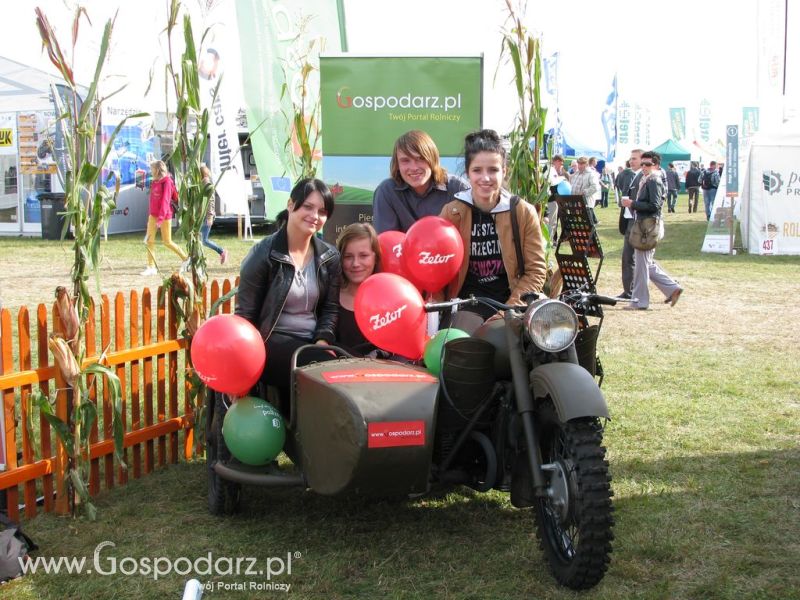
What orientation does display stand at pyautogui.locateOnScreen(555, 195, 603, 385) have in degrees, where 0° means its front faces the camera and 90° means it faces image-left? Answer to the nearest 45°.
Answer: approximately 45°

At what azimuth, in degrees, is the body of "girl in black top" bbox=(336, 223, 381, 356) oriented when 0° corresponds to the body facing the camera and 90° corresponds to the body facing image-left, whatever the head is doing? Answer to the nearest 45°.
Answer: approximately 0°

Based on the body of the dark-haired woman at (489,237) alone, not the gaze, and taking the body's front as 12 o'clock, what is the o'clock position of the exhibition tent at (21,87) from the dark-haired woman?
The exhibition tent is roughly at 5 o'clock from the dark-haired woman.

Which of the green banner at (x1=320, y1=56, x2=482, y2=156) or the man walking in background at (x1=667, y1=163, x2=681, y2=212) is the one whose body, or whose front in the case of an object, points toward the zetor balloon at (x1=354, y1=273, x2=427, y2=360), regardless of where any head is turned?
the green banner

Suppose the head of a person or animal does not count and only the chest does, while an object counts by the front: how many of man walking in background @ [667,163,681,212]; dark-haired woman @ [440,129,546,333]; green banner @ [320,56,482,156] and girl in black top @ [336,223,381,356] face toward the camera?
3

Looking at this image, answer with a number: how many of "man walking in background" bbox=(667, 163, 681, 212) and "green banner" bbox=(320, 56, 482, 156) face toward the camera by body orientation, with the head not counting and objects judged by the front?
1

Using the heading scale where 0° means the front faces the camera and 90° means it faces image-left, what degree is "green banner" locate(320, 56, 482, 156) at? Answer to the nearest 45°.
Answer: approximately 0°

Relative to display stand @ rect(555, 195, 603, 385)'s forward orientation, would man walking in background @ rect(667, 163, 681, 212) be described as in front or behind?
behind

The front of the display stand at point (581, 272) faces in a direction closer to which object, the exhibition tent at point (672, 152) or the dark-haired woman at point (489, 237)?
the dark-haired woman

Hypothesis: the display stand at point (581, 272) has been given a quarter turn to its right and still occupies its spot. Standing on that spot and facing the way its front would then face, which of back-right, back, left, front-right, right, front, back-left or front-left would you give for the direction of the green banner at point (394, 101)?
front
